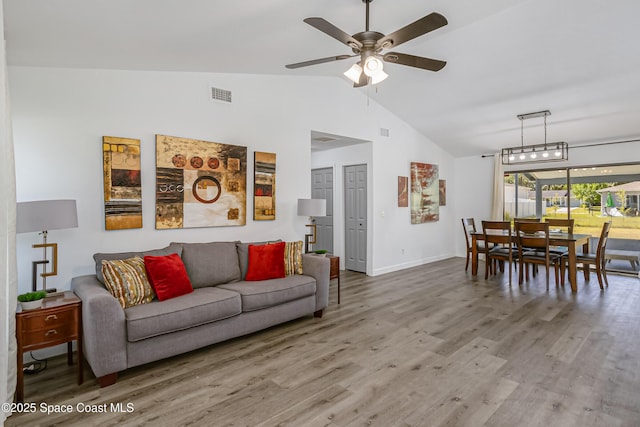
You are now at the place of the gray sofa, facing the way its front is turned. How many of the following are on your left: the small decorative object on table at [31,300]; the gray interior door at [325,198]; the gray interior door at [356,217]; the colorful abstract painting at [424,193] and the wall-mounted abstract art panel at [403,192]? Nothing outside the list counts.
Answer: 4

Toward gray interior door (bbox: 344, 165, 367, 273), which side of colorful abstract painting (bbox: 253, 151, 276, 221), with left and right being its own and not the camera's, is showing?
left

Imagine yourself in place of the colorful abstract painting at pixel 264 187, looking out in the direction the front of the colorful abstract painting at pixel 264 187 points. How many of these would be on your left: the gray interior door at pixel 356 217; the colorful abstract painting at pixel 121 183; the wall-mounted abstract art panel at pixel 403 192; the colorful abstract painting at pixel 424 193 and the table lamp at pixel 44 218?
3

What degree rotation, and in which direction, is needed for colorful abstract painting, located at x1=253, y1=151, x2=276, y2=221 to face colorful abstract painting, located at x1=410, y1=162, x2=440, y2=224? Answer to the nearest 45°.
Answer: approximately 90° to its left

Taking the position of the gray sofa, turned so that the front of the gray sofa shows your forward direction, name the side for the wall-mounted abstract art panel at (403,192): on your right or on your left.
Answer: on your left

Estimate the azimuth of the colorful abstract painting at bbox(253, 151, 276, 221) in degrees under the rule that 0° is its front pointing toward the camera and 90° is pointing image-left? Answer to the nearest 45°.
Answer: approximately 315°

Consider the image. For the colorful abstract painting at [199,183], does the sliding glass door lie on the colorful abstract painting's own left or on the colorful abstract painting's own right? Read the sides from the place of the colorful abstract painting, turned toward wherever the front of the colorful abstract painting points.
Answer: on the colorful abstract painting's own left
